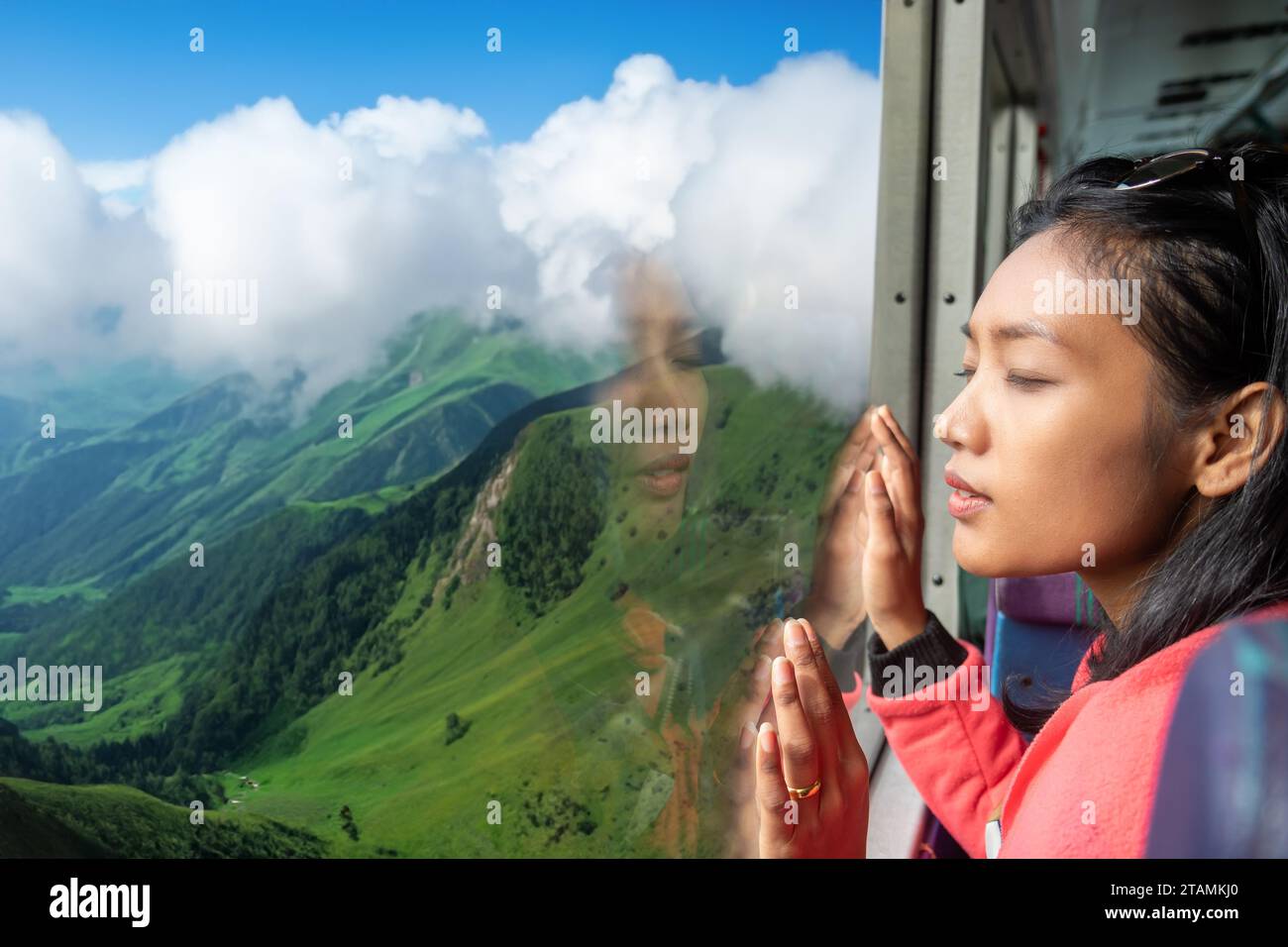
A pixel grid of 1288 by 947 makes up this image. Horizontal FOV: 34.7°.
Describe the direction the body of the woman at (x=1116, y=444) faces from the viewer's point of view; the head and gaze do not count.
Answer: to the viewer's left

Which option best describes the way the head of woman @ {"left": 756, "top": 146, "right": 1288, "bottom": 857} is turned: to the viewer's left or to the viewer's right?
to the viewer's left
